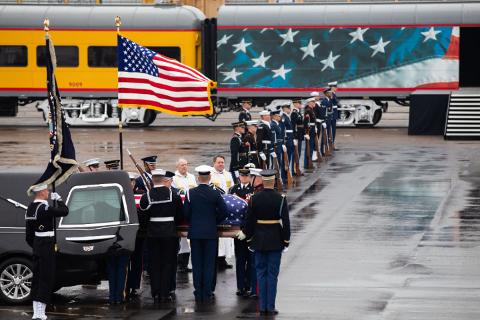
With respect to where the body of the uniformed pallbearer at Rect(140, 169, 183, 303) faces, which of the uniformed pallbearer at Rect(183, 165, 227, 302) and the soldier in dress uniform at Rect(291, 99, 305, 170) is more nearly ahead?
the soldier in dress uniform

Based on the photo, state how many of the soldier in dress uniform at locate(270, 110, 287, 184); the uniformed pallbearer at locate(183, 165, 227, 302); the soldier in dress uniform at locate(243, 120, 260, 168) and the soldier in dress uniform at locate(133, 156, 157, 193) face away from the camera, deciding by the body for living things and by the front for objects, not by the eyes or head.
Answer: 1

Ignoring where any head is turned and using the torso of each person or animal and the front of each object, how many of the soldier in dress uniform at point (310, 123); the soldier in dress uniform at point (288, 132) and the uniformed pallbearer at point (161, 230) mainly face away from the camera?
1

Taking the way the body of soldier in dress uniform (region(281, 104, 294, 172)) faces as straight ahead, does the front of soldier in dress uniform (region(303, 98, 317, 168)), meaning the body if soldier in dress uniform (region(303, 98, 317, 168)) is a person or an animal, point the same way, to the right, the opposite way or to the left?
the same way

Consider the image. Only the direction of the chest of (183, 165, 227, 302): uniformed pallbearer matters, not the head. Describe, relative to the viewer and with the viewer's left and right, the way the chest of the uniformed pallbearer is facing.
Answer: facing away from the viewer

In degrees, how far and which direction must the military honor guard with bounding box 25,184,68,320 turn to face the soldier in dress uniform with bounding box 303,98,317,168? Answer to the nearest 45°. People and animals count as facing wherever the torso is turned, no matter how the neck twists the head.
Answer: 0° — they already face them

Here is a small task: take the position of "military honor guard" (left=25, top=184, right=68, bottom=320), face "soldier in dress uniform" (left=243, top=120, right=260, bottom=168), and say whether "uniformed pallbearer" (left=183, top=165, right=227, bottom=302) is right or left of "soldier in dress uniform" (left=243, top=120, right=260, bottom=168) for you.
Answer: right

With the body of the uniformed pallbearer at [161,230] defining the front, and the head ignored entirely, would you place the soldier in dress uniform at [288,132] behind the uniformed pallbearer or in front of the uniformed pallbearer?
in front
